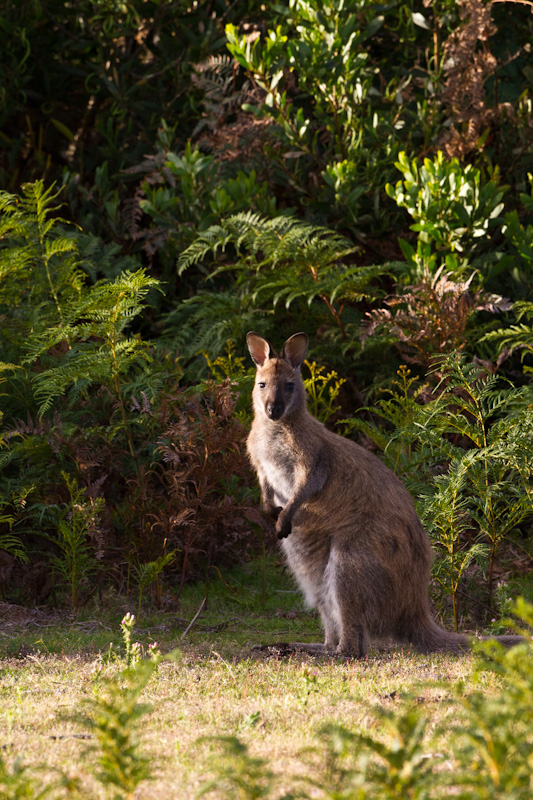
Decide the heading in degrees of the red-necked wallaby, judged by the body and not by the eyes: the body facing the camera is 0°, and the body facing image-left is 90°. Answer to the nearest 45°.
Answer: approximately 45°
